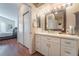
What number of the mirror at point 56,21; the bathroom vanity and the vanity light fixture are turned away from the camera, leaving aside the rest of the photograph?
0

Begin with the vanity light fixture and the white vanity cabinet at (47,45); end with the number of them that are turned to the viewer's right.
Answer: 0

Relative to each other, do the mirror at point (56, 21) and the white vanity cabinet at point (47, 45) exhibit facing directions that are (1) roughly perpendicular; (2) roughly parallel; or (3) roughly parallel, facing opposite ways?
roughly parallel

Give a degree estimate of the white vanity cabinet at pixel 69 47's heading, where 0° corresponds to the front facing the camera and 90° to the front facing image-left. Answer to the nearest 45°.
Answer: approximately 45°

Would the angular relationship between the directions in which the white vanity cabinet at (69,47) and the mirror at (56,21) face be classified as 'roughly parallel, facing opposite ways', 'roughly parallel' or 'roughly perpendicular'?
roughly parallel

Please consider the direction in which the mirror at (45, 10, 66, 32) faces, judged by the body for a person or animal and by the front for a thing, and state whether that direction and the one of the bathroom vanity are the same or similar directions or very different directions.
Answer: same or similar directions

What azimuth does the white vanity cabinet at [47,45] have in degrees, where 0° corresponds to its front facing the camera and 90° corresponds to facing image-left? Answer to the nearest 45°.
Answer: approximately 45°

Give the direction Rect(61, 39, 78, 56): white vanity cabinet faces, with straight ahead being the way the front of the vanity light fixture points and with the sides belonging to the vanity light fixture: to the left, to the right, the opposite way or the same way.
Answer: the same way

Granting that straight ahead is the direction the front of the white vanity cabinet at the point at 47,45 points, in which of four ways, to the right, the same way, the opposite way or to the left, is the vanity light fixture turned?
the same way

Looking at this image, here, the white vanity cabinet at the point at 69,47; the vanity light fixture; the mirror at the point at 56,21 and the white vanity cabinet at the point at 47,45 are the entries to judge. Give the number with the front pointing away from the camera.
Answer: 0

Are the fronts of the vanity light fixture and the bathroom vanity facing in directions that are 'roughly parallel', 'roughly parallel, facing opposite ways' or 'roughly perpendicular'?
roughly parallel
